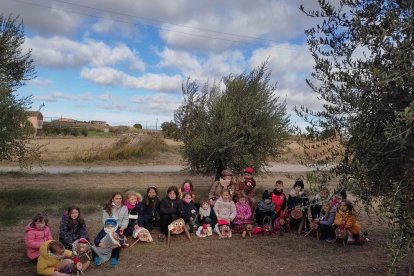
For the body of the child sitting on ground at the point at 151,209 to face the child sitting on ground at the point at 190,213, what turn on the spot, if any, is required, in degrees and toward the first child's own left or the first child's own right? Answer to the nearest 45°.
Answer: approximately 90° to the first child's own left

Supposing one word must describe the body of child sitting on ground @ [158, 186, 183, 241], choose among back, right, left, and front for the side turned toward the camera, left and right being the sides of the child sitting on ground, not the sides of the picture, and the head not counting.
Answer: front

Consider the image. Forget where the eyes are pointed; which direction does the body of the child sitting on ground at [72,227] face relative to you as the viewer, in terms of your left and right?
facing the viewer

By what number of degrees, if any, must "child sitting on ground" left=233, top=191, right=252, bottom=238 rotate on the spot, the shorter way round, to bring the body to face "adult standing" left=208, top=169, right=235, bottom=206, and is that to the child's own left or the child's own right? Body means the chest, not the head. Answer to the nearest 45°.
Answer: approximately 135° to the child's own right

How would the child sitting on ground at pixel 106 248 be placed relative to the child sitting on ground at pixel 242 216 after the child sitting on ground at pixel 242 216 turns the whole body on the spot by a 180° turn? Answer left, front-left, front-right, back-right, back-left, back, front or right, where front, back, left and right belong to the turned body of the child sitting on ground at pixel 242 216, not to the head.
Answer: back-left

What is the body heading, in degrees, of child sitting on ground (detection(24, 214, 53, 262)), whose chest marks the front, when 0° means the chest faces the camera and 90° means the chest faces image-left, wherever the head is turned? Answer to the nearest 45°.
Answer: approximately 315°

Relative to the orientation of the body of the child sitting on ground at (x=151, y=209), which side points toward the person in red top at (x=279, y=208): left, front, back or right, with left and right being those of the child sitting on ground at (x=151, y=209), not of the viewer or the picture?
left

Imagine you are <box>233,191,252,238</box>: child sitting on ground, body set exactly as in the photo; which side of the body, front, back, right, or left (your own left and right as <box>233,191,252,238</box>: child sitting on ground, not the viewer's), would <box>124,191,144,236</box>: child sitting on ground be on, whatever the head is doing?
right

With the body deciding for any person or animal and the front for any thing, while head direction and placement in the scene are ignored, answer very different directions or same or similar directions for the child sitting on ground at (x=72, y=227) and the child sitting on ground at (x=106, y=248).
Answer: same or similar directions

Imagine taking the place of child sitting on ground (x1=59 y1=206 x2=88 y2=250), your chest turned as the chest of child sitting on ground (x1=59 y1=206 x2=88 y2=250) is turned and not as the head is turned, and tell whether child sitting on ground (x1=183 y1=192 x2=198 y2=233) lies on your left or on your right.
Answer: on your left

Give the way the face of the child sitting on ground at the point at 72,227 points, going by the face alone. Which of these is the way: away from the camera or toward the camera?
toward the camera

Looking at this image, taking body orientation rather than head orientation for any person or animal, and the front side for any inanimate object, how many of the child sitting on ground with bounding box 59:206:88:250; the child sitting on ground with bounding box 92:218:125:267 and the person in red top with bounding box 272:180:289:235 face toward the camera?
3

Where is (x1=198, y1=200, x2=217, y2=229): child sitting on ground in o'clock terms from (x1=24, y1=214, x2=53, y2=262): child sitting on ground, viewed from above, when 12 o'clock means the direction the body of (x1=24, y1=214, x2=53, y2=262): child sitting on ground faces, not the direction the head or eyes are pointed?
(x1=198, y1=200, x2=217, y2=229): child sitting on ground is roughly at 10 o'clock from (x1=24, y1=214, x2=53, y2=262): child sitting on ground.

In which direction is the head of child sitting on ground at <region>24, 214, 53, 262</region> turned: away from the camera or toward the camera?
toward the camera

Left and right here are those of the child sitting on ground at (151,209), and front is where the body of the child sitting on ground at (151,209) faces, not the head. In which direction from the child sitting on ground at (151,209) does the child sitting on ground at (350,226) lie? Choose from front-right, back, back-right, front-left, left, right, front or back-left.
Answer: left
